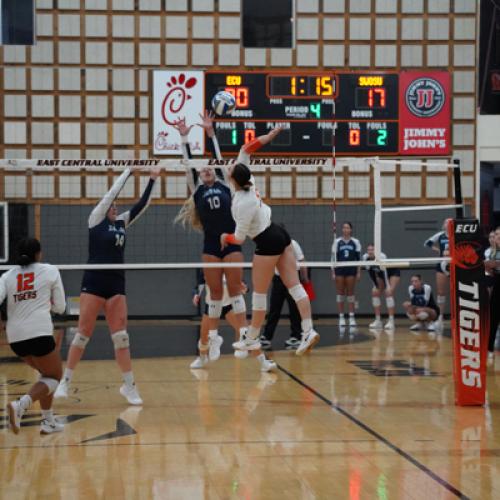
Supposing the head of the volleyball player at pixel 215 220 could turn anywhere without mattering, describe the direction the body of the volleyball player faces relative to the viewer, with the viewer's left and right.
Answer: facing the viewer

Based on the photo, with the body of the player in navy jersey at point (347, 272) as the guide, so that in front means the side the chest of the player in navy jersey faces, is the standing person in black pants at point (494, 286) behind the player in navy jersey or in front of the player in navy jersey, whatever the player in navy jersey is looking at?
in front

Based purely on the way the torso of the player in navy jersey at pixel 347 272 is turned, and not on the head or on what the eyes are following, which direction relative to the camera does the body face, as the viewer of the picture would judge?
toward the camera

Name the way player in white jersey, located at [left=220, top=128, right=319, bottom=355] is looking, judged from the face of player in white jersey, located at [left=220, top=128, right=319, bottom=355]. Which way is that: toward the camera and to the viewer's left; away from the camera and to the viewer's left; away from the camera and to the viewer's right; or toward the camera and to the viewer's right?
away from the camera and to the viewer's left

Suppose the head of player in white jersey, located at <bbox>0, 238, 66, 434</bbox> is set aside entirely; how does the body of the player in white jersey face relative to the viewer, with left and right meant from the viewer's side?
facing away from the viewer and to the right of the viewer

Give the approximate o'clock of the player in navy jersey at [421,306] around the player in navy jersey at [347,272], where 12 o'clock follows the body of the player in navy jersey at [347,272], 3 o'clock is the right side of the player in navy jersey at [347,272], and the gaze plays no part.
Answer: the player in navy jersey at [421,306] is roughly at 9 o'clock from the player in navy jersey at [347,272].

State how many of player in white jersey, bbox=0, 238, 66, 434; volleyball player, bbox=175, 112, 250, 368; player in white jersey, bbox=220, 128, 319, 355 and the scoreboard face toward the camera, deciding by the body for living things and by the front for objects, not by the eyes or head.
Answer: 2

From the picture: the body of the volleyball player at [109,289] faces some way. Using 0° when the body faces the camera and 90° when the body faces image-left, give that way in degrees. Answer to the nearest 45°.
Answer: approximately 315°

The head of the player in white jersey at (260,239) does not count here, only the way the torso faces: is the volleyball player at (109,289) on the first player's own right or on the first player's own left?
on the first player's own left

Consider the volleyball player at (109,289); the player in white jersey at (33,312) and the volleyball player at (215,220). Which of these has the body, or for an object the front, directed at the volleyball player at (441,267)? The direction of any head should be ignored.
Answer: the player in white jersey

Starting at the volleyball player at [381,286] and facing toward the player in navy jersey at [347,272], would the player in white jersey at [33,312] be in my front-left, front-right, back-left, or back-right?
front-left
